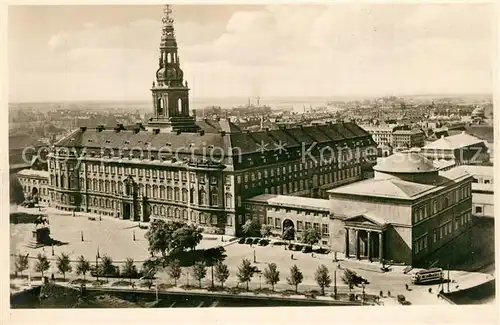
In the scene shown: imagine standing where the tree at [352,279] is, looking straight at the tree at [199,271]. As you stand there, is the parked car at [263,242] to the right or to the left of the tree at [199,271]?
right

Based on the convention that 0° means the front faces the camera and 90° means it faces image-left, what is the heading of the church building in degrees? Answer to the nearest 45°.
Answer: approximately 45°

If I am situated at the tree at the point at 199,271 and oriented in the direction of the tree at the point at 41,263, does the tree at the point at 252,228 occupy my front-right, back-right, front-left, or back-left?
back-right

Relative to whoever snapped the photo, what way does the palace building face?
facing the viewer and to the left of the viewer

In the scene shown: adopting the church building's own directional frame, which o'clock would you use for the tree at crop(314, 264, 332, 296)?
The tree is roughly at 12 o'clock from the church building.

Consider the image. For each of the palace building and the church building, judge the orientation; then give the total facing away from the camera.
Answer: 0

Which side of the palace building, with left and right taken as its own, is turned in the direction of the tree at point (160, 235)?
front

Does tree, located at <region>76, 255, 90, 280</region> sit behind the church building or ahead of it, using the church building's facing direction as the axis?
ahead

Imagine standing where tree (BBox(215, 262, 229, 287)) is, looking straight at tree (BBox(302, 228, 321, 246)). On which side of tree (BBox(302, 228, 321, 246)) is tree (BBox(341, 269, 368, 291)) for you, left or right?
right

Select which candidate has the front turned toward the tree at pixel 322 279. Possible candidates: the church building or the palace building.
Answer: the church building
